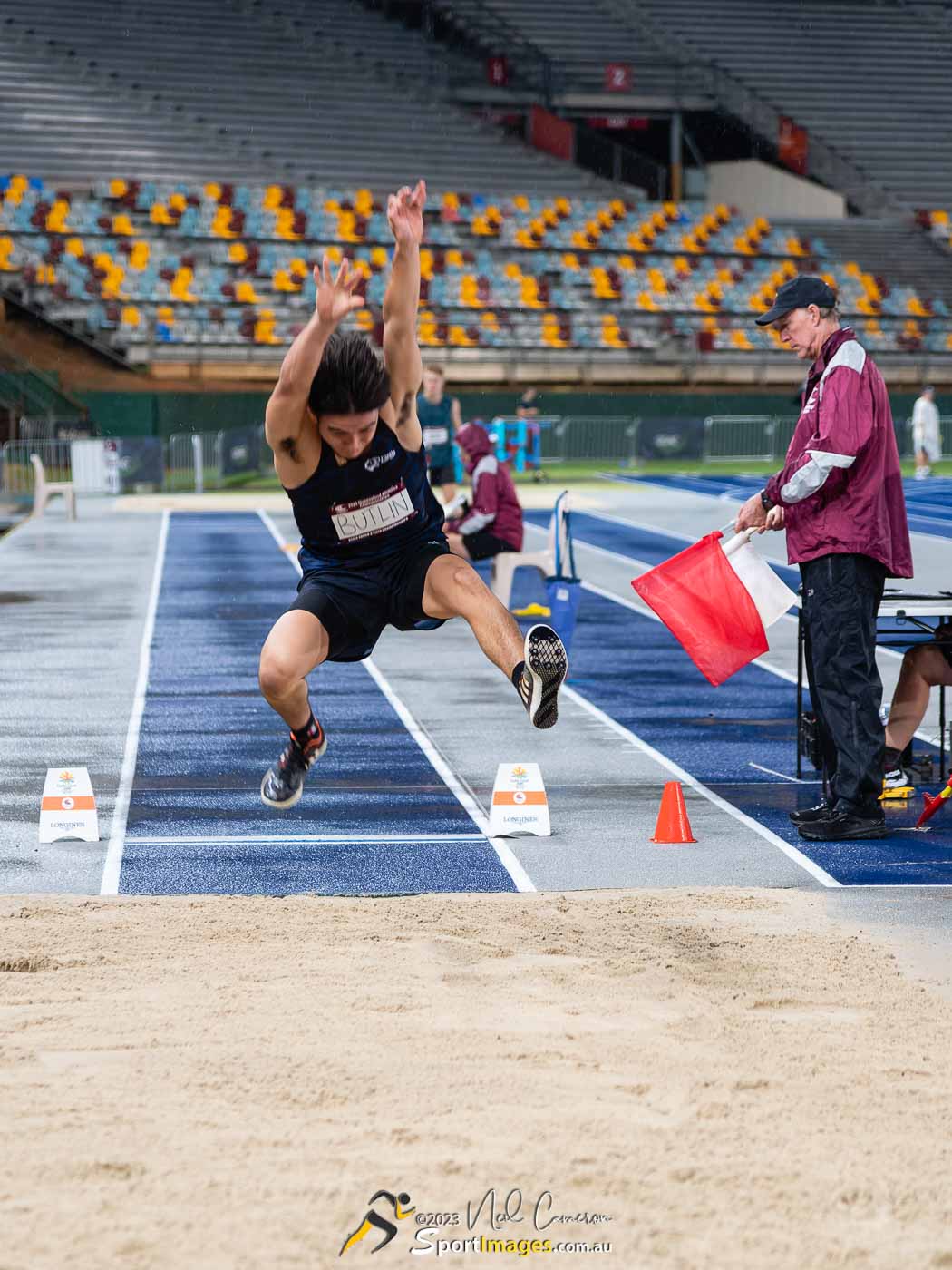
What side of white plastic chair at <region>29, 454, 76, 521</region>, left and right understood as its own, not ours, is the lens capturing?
right

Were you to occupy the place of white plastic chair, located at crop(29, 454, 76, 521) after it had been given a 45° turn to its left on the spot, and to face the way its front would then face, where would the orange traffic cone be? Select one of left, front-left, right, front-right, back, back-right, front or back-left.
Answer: back-right

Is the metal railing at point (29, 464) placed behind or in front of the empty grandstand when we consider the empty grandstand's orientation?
in front

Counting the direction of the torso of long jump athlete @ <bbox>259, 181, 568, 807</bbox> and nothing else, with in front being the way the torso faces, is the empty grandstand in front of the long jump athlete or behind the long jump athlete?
behind

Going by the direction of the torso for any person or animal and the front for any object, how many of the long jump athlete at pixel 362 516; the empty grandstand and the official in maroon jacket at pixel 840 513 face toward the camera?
2

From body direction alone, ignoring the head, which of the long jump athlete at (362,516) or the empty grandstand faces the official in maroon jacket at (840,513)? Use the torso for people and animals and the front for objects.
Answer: the empty grandstand

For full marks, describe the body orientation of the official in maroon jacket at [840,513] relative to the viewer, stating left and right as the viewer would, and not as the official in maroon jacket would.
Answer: facing to the left of the viewer

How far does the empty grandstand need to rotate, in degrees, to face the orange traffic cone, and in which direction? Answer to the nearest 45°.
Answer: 0° — it already faces it

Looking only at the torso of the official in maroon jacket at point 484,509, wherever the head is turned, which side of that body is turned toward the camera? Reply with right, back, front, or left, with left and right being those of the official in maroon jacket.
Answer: left

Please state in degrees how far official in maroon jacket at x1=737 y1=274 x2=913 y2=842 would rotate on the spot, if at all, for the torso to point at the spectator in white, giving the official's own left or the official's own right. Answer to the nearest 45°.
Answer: approximately 90° to the official's own right

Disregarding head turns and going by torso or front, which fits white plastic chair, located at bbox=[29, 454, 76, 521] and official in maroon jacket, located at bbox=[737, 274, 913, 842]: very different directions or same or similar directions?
very different directions

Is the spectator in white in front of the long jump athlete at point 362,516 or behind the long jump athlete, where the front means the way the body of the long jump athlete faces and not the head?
behind
